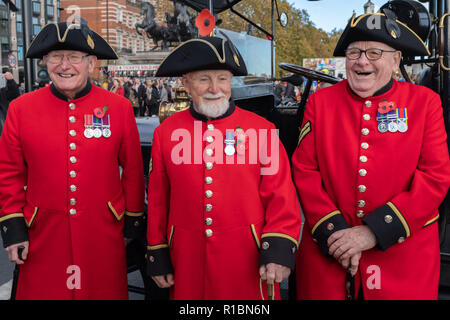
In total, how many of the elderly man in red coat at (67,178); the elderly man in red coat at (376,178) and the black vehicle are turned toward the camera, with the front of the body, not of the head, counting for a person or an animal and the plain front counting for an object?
2

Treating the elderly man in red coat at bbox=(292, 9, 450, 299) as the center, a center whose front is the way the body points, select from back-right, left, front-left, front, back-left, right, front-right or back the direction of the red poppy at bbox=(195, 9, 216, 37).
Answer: back-right

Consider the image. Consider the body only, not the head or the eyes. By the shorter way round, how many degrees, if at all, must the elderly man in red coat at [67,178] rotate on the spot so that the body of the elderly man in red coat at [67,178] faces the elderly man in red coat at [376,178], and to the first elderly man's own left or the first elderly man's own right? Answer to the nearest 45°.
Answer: approximately 45° to the first elderly man's own left

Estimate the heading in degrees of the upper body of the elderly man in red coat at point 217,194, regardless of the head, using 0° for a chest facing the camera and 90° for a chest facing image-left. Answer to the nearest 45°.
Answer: approximately 0°

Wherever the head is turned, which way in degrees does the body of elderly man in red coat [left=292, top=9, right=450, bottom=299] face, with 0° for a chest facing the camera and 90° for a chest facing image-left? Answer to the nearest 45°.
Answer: approximately 0°

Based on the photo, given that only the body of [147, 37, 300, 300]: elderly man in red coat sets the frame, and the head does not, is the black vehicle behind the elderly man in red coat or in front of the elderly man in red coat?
behind

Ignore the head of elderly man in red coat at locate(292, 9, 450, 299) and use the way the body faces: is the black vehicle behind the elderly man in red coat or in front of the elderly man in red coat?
behind
